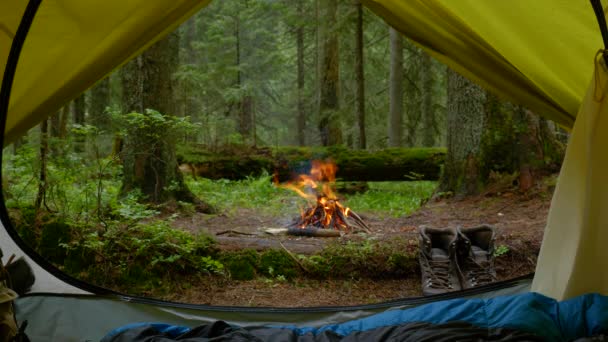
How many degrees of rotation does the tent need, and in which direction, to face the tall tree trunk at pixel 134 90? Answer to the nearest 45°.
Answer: approximately 45° to its left

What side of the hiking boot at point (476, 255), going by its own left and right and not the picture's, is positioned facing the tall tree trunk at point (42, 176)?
right

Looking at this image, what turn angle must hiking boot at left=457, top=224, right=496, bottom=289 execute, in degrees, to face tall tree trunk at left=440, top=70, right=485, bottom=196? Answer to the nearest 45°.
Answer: approximately 180°

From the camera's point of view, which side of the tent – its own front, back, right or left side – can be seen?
back

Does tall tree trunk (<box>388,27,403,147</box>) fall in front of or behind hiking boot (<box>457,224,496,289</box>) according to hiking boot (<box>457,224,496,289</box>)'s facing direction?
behind

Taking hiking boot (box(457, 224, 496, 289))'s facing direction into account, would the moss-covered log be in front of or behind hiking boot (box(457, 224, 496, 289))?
behind

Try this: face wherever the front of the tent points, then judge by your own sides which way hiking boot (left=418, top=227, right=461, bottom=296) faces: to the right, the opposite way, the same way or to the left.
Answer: the opposite way

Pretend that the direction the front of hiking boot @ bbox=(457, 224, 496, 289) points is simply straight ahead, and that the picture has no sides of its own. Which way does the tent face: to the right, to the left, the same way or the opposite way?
the opposite way

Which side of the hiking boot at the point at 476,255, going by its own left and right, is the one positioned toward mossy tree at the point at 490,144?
back

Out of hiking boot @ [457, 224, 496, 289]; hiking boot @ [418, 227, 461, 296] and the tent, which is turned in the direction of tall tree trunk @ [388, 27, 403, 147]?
the tent
